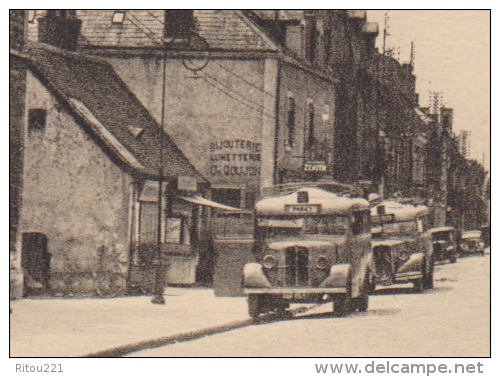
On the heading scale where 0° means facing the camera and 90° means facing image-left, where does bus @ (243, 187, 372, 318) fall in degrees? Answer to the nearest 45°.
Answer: approximately 0°

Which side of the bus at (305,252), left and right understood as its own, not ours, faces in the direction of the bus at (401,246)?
back

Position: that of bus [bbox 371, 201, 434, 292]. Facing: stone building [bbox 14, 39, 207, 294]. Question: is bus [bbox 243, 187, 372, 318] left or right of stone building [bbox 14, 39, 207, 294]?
left

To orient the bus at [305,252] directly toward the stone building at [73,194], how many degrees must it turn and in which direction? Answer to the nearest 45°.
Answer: approximately 135° to its right

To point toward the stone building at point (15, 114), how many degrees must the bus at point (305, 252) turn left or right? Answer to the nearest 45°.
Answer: approximately 90° to its right
